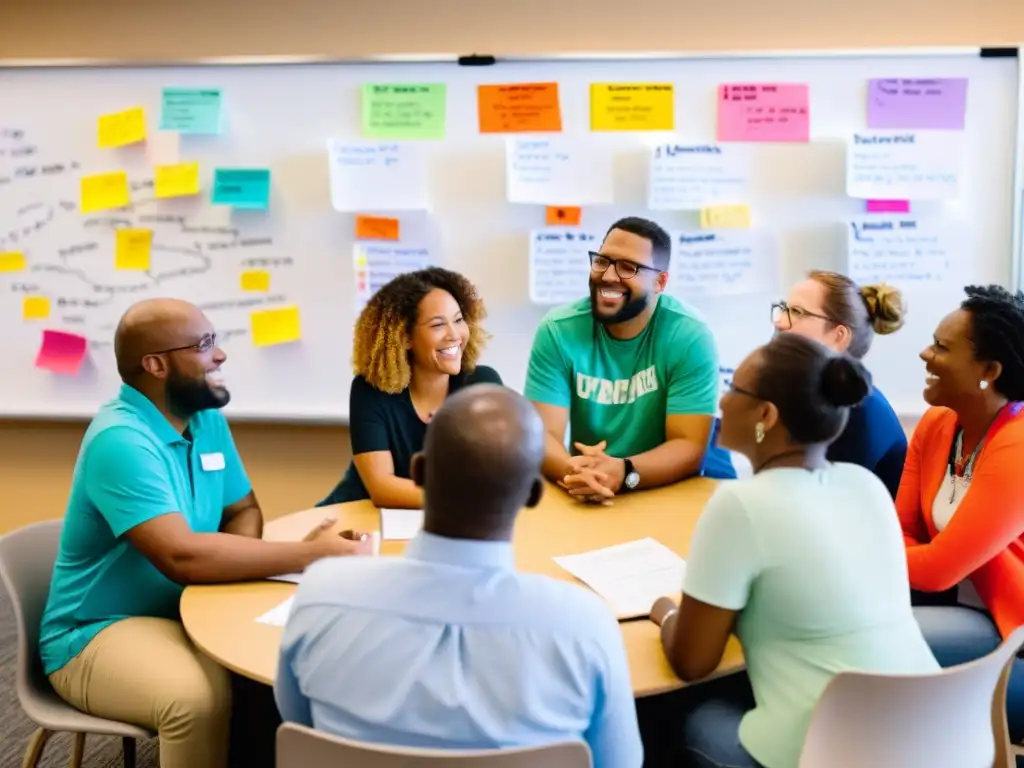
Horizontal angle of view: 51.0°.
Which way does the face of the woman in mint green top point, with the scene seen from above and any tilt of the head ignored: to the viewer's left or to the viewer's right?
to the viewer's left

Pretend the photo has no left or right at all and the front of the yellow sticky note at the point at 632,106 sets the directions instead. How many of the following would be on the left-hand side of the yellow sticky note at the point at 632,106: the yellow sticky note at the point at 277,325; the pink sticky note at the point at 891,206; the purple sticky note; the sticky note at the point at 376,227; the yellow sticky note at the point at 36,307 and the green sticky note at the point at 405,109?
2

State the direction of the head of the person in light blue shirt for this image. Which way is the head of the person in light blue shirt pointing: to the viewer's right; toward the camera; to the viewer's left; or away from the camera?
away from the camera

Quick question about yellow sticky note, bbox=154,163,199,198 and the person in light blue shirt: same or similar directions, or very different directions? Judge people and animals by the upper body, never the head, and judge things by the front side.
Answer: very different directions

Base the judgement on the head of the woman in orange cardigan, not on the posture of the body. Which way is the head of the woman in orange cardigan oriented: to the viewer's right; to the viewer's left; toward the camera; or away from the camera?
to the viewer's left

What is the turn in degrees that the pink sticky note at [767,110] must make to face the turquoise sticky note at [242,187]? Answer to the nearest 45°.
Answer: approximately 90° to its right

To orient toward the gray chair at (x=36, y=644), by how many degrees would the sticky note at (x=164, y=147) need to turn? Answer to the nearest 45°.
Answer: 0° — it already faces it

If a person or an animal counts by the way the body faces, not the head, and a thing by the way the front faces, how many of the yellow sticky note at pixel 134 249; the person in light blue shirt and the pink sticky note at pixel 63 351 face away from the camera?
1

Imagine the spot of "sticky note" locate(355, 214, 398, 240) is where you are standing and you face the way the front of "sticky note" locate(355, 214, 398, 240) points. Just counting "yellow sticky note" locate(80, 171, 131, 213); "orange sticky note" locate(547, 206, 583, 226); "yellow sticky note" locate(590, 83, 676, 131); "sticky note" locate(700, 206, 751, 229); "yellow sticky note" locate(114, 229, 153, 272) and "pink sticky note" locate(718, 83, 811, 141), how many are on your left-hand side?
4

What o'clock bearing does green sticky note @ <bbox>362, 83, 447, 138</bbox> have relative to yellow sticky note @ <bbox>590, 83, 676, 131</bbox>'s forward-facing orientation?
The green sticky note is roughly at 3 o'clock from the yellow sticky note.

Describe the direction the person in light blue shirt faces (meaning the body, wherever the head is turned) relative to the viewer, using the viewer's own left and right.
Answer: facing away from the viewer

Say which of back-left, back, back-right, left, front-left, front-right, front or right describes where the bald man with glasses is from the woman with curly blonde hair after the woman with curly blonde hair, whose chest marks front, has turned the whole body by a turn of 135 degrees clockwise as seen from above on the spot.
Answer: front-left

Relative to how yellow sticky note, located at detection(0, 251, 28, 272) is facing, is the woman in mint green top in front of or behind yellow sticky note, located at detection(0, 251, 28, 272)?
in front

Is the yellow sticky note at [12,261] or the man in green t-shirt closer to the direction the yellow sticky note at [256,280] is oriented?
the man in green t-shirt

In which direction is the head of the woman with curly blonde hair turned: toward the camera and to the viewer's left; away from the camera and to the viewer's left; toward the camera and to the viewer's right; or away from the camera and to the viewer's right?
toward the camera and to the viewer's right

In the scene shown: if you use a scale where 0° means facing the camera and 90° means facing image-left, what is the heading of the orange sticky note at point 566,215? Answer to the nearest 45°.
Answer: approximately 0°
